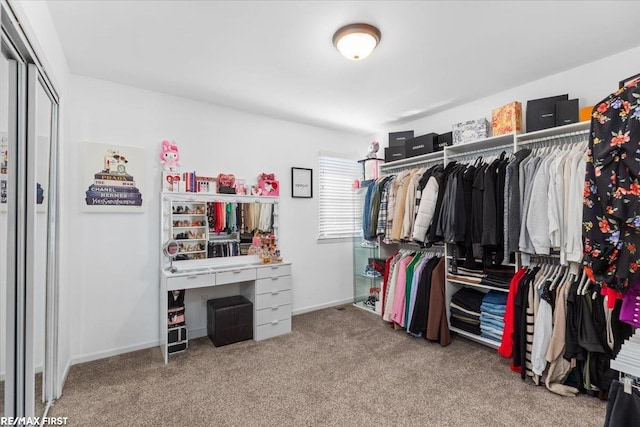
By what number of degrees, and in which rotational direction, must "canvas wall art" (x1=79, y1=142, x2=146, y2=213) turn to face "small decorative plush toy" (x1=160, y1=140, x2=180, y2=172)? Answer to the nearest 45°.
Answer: approximately 45° to its left

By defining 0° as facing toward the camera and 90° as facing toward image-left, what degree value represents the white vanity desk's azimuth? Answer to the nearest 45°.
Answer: approximately 315°

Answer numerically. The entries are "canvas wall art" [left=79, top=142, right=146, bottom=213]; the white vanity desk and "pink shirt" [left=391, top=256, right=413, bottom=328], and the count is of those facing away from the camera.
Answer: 0

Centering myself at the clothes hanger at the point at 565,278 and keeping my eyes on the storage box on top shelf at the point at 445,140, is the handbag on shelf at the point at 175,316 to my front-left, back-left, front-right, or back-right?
front-left

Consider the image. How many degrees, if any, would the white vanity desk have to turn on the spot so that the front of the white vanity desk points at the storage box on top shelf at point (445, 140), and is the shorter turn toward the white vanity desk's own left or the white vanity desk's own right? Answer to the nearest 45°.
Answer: approximately 45° to the white vanity desk's own left

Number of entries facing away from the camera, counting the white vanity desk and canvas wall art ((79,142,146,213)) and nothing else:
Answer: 0

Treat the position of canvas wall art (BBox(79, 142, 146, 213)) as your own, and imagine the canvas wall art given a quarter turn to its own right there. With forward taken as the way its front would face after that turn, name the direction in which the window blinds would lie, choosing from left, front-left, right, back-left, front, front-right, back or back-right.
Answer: back-left

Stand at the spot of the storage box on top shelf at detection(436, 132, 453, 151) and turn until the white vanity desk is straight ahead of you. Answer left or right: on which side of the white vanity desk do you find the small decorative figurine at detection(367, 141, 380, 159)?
right

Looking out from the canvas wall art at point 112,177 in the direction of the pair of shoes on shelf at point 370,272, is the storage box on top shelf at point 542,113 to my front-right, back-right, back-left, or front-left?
front-right

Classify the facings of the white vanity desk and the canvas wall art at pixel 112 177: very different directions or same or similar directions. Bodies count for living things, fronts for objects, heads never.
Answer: same or similar directions

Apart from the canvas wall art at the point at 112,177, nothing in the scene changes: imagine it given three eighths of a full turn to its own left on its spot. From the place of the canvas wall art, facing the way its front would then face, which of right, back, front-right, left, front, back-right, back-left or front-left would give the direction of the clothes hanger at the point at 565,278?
back-right

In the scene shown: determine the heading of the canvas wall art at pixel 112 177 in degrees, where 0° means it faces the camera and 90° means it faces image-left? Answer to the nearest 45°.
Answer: approximately 315°

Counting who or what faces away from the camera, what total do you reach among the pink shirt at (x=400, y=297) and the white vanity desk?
0
